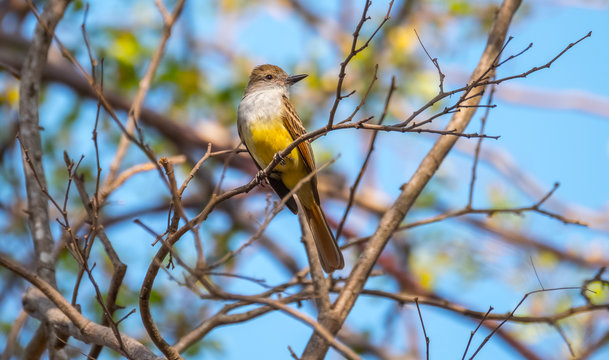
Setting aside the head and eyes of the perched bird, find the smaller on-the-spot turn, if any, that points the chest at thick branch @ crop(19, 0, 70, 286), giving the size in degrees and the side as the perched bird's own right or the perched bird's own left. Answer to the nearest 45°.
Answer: approximately 45° to the perched bird's own right

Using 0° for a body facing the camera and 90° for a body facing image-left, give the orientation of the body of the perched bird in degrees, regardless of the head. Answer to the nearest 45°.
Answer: approximately 45°
